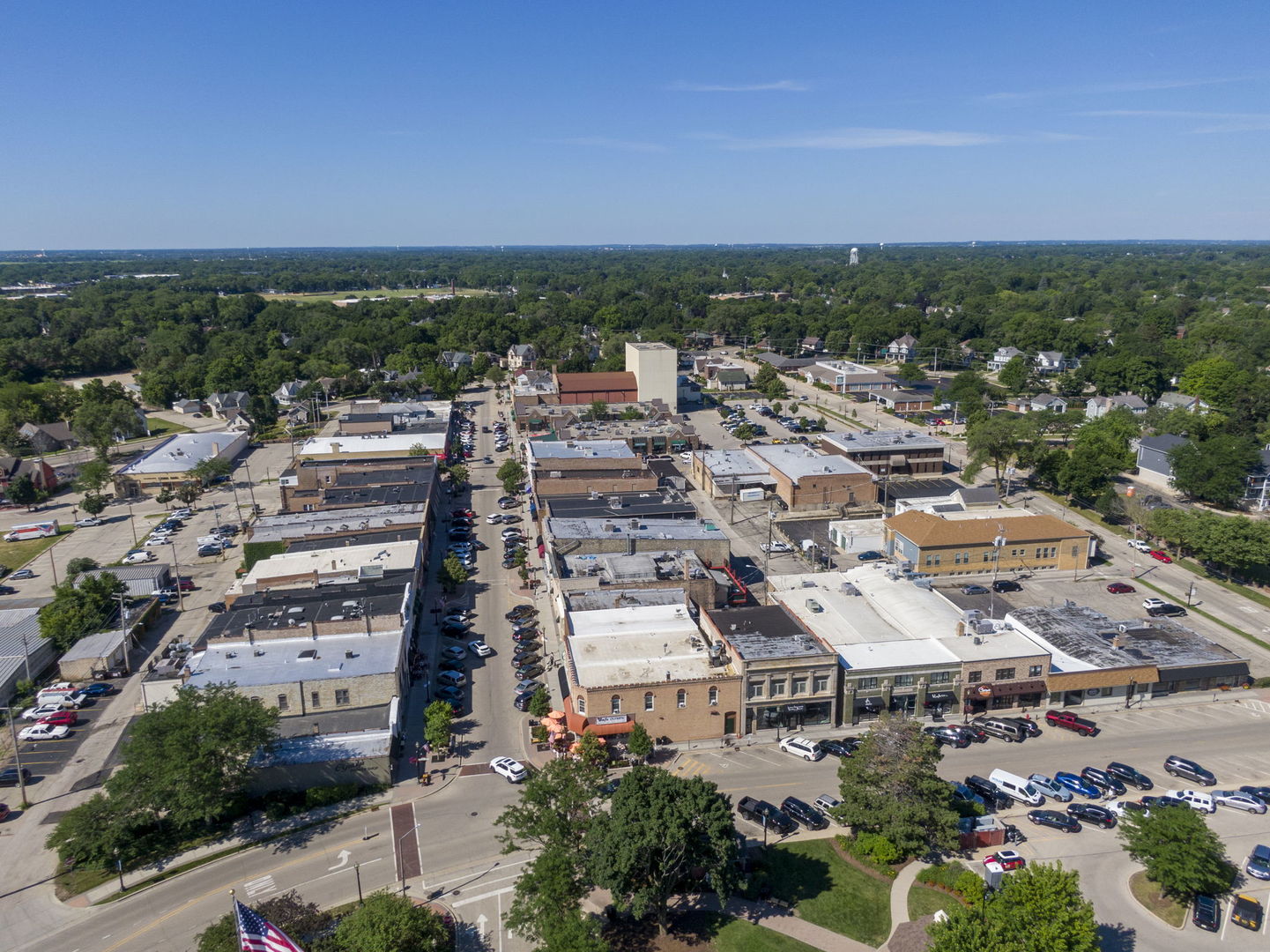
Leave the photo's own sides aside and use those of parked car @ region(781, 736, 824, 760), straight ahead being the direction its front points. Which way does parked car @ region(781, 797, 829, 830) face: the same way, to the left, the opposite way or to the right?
the opposite way

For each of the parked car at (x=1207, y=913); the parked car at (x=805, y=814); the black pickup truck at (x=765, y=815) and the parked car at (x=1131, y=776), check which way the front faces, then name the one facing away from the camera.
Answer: the parked car at (x=1207, y=913)

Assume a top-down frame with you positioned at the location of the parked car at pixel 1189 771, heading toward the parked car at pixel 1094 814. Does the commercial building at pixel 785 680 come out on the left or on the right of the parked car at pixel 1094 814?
right

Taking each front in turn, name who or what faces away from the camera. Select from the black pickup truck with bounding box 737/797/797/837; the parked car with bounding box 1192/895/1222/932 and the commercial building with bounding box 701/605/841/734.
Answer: the parked car

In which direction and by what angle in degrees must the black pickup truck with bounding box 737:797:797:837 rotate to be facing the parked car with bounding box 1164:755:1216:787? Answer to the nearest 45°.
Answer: approximately 45° to its left

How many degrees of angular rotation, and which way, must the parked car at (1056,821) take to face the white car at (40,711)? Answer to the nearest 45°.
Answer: approximately 45° to its left

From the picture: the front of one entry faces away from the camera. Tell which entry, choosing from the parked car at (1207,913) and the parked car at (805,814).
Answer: the parked car at (1207,913)

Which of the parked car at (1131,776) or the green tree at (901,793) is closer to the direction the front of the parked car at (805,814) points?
the green tree
